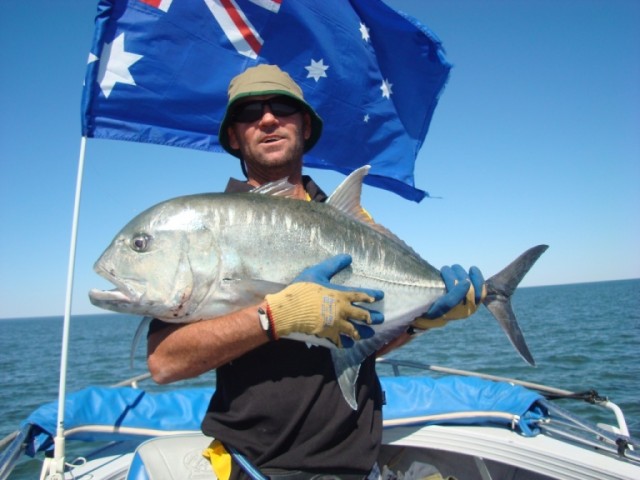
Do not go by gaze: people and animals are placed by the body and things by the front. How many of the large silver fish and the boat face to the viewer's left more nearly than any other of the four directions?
1

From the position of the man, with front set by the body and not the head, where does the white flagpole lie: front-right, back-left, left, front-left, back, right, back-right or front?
back-right

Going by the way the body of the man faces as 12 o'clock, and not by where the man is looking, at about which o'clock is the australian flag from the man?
The australian flag is roughly at 6 o'clock from the man.

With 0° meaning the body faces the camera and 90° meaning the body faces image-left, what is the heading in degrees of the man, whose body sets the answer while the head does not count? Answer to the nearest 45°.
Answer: approximately 0°

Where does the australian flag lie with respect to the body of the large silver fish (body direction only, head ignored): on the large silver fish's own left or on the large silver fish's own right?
on the large silver fish's own right

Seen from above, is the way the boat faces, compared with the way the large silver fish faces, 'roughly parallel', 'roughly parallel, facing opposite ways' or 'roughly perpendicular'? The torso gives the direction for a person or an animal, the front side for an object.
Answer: roughly perpendicular

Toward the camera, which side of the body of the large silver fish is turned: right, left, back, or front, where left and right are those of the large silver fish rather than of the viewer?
left
